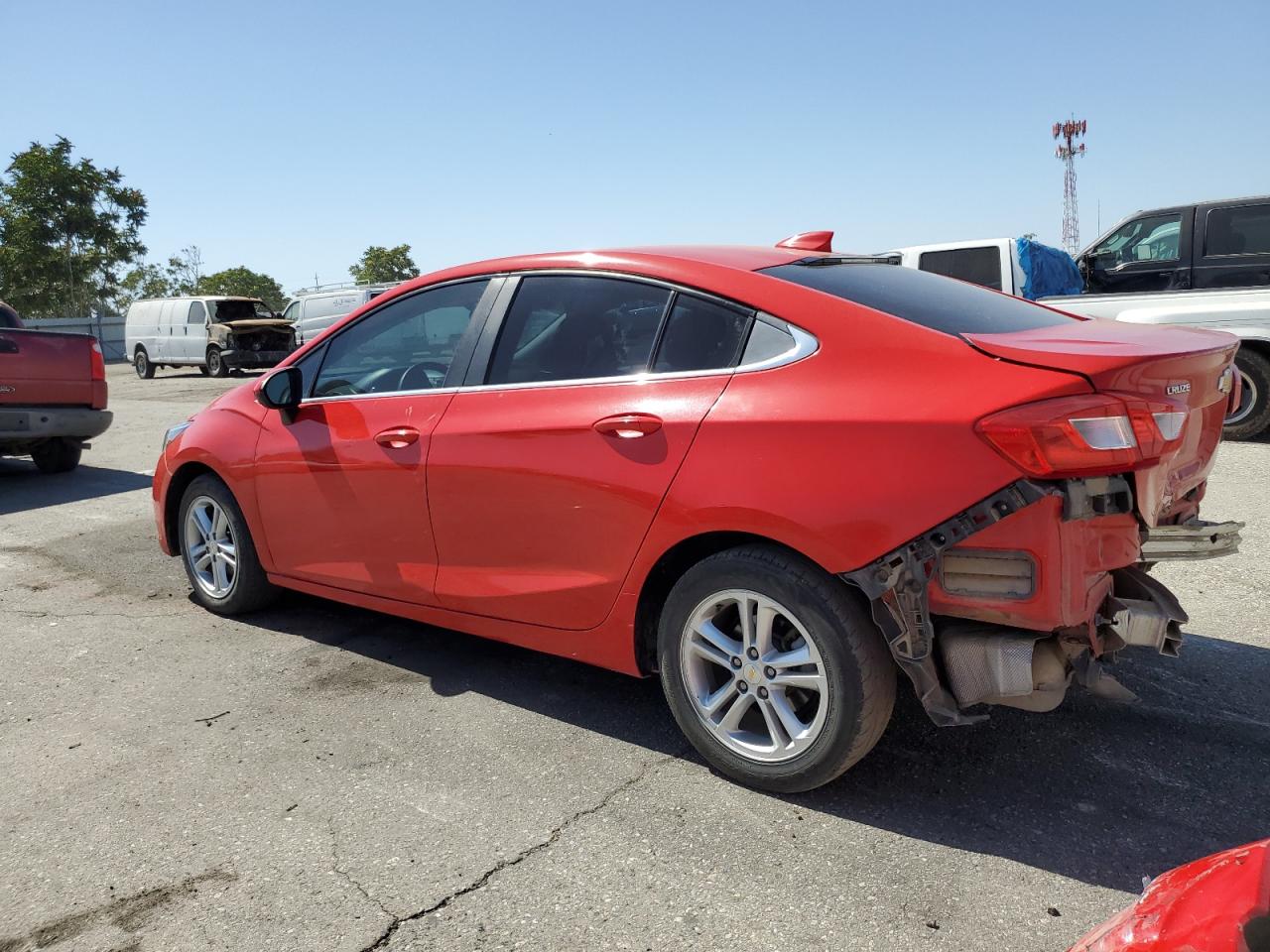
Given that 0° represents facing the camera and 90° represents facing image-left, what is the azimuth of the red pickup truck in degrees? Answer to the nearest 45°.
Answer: approximately 135°

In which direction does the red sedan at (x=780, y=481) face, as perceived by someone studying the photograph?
facing away from the viewer and to the left of the viewer

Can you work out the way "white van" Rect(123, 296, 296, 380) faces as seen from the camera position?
facing the viewer and to the right of the viewer

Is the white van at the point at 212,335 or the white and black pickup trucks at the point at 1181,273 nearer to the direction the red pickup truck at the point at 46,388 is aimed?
the white van

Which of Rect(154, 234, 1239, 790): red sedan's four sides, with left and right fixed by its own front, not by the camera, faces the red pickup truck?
front

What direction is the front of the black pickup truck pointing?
to the viewer's left

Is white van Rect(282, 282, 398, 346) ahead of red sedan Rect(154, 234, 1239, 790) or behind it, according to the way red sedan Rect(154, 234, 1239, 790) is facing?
ahead

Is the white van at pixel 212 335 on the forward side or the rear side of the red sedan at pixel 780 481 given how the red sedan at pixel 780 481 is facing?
on the forward side

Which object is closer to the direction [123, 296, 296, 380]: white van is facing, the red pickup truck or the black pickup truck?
the black pickup truck
